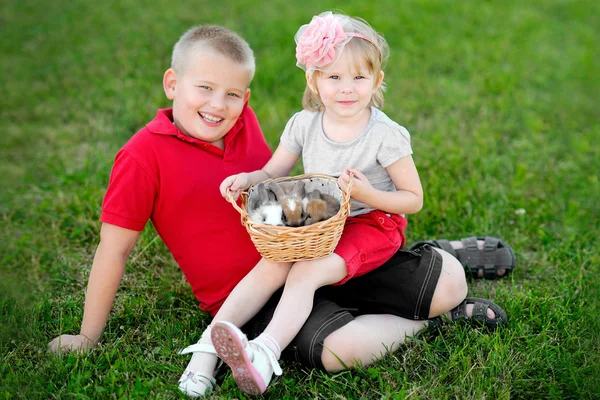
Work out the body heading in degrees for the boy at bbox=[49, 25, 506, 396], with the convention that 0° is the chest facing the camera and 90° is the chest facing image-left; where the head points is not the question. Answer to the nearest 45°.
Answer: approximately 315°

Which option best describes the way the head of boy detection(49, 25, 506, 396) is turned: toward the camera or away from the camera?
toward the camera
